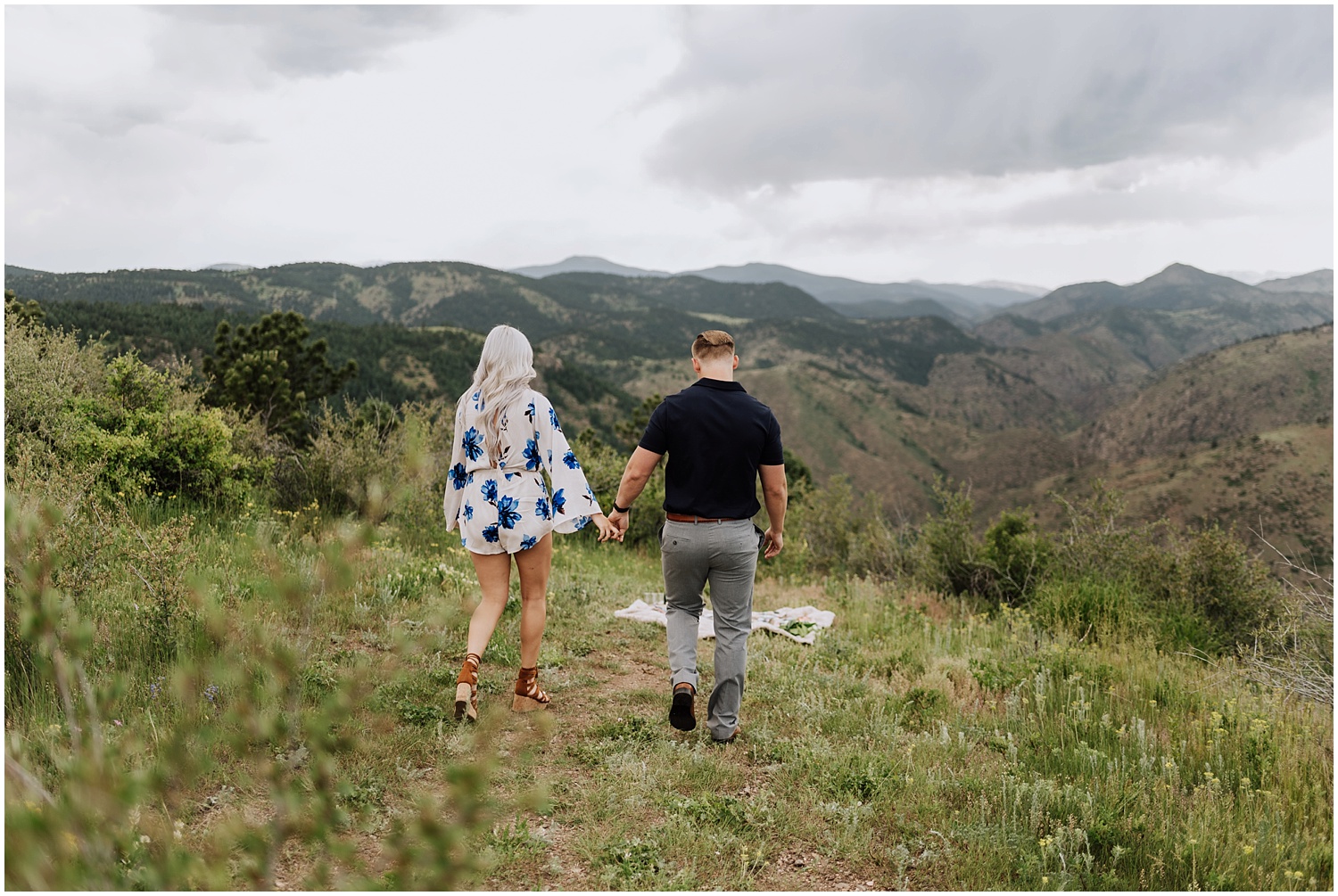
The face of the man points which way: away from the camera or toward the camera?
away from the camera

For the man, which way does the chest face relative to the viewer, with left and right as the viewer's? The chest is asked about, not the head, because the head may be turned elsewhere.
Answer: facing away from the viewer

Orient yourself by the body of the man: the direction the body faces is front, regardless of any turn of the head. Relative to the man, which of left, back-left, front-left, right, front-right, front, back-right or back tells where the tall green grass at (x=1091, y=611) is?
front-right

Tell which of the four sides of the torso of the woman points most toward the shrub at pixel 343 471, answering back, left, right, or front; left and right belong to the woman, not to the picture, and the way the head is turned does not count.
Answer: front

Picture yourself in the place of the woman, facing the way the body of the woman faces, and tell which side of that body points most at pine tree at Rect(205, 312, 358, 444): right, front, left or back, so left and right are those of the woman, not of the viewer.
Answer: front

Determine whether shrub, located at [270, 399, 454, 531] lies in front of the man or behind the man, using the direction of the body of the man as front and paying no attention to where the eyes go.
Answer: in front

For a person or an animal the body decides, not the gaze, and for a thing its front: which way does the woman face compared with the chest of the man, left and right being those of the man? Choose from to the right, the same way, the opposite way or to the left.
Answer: the same way

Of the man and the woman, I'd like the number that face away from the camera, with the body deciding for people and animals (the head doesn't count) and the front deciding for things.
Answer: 2

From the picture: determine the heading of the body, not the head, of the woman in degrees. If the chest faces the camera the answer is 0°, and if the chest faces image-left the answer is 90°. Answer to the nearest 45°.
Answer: approximately 180°

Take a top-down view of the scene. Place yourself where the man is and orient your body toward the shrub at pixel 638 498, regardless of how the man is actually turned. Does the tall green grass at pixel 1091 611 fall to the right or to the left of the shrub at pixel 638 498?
right

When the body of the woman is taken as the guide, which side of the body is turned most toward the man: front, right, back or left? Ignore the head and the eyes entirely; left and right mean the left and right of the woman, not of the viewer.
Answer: right

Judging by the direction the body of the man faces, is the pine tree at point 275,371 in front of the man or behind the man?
in front

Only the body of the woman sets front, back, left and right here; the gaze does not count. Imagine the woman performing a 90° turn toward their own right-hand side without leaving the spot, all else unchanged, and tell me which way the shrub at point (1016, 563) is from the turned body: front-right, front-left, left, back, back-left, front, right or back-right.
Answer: front-left

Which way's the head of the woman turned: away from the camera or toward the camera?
away from the camera
